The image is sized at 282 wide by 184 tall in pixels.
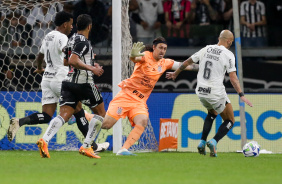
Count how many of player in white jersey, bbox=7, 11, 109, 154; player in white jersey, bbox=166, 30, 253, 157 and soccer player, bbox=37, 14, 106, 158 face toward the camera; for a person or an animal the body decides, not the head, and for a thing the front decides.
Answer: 0

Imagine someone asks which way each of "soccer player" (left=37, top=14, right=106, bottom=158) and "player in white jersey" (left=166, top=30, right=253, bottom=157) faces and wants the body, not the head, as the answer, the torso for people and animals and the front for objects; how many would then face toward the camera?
0

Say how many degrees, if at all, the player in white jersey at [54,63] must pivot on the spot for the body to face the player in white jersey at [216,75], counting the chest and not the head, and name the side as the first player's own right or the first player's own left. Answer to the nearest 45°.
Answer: approximately 45° to the first player's own right

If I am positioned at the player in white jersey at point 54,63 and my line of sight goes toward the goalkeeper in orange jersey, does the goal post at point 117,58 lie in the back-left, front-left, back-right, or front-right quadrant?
front-left

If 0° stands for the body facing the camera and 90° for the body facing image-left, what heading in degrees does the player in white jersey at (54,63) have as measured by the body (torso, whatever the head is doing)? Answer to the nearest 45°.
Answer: approximately 225°

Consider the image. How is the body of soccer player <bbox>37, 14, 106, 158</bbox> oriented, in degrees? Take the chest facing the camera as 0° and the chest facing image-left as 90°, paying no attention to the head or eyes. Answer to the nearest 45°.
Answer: approximately 225°

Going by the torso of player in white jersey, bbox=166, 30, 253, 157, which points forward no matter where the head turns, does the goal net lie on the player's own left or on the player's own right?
on the player's own left

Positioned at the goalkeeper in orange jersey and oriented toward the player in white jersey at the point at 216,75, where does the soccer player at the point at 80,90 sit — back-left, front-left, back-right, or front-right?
back-right
